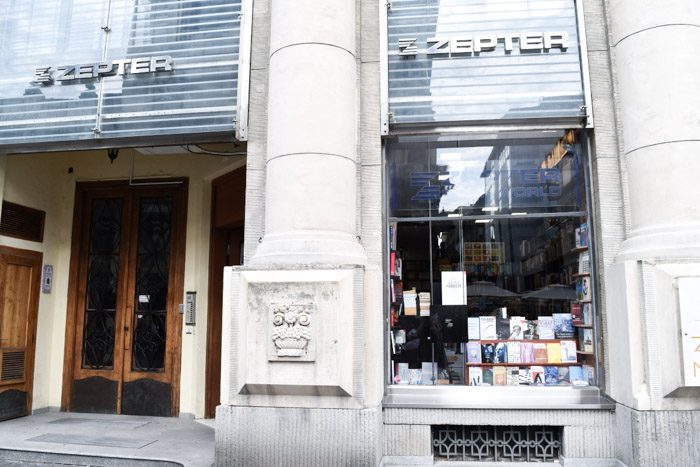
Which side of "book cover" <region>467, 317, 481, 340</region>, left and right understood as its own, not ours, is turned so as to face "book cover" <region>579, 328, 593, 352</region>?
left

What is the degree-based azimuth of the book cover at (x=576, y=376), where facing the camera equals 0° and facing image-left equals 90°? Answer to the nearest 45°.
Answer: approximately 0°

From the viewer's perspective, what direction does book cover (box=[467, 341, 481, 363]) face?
toward the camera

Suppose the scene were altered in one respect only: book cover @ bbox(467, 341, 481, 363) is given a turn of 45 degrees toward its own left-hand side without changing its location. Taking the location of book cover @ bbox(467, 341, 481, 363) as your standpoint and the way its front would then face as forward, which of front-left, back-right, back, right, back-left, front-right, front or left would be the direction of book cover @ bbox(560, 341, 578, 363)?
front-left

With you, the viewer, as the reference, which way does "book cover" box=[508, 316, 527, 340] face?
facing the viewer

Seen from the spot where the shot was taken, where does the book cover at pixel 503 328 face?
facing the viewer

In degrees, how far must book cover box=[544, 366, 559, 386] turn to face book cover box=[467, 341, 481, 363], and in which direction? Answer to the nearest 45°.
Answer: approximately 90° to its right

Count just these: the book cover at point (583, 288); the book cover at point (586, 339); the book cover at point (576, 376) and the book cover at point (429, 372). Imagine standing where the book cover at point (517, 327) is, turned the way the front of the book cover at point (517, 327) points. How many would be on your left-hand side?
3

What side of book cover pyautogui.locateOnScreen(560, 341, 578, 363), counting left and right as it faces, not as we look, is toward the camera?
front

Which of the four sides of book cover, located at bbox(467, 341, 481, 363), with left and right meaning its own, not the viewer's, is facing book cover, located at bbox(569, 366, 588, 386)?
left

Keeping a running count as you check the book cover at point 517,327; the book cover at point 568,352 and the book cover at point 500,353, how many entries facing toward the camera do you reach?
3

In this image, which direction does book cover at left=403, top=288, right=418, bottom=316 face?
toward the camera
